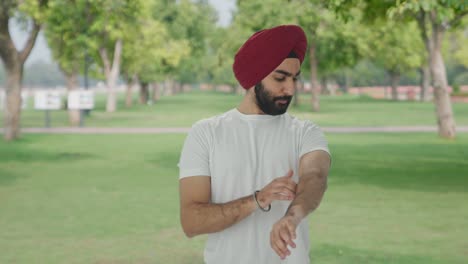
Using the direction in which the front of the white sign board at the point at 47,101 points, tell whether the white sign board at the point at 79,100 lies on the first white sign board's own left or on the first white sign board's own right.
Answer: on the first white sign board's own left

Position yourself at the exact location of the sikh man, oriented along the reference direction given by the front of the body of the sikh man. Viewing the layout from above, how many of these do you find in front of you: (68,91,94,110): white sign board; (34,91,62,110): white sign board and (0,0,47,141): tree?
0

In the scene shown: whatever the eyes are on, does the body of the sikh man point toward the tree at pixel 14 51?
no

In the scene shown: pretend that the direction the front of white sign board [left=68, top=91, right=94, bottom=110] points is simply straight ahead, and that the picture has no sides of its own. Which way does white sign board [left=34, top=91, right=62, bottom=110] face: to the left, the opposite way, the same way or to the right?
the same way

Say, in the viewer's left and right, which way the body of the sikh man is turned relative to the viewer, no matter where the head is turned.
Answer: facing the viewer

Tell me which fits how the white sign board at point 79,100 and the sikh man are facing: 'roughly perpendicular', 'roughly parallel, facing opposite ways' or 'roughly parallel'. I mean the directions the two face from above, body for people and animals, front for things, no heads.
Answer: roughly parallel

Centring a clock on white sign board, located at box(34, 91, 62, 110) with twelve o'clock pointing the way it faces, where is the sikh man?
The sikh man is roughly at 12 o'clock from the white sign board.

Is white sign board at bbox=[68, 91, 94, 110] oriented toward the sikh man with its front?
yes

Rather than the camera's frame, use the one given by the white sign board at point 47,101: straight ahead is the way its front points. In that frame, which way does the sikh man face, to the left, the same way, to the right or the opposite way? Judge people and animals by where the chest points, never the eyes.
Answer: the same way

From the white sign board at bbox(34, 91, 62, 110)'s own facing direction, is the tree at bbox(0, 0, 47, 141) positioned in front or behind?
in front

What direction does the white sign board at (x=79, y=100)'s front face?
toward the camera
